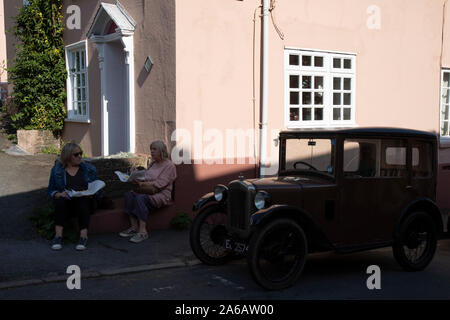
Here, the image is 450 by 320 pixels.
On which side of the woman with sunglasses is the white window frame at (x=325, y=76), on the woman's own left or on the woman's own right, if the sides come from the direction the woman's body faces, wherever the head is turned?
on the woman's own left

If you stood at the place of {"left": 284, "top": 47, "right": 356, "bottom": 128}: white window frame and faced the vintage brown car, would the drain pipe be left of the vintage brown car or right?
right

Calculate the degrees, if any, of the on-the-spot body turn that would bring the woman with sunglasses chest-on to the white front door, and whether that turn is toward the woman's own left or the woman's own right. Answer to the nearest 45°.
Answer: approximately 180°

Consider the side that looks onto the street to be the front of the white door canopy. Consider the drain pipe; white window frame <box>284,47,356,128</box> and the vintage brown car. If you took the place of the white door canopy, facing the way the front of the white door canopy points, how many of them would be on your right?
0

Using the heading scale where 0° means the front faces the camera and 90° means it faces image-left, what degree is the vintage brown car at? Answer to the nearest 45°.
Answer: approximately 45°

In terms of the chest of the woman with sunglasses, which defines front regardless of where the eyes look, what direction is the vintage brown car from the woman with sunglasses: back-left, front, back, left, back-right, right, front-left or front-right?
front-left

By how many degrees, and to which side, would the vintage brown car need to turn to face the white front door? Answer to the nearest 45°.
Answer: approximately 90° to its right

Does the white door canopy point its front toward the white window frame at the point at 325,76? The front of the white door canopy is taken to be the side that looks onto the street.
no

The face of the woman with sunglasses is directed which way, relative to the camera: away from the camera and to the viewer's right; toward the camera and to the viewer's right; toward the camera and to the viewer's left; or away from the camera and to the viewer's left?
toward the camera and to the viewer's right

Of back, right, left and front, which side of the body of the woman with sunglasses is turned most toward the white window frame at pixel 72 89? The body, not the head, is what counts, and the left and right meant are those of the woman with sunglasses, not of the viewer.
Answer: back

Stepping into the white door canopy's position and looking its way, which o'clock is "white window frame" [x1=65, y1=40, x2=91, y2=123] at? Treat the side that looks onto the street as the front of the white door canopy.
The white window frame is roughly at 4 o'clock from the white door canopy.

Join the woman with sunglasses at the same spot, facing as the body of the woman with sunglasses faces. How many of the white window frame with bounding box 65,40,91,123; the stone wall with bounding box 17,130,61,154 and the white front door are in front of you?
0

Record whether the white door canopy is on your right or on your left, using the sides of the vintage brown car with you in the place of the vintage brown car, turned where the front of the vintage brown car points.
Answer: on your right

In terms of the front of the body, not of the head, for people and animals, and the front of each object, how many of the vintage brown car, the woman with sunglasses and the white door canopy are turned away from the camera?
0

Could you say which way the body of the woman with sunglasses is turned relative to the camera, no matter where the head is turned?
toward the camera

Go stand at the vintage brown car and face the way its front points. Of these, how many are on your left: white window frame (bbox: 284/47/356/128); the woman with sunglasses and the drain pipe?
0

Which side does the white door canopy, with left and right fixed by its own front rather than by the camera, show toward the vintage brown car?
left

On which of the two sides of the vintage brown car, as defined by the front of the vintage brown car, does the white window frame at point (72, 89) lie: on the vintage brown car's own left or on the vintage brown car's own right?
on the vintage brown car's own right
